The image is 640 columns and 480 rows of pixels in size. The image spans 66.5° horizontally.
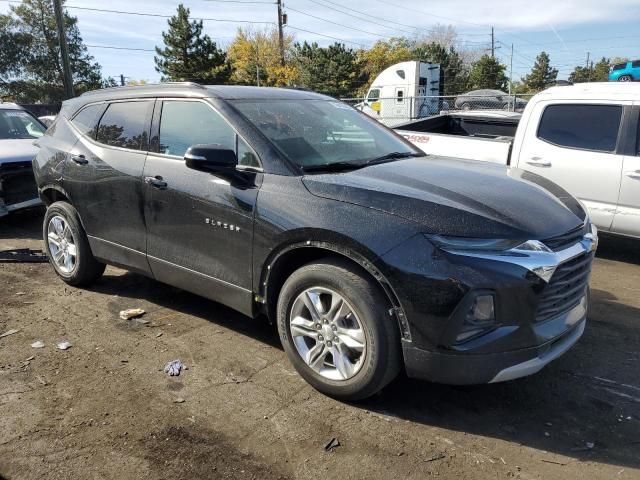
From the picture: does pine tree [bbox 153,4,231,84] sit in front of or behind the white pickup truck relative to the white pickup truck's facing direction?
behind

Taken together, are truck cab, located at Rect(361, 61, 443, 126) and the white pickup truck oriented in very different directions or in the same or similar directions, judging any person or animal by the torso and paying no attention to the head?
very different directions

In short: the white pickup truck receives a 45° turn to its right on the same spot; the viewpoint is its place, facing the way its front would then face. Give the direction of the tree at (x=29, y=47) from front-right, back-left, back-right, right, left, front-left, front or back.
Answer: back-right

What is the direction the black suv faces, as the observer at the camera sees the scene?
facing the viewer and to the right of the viewer

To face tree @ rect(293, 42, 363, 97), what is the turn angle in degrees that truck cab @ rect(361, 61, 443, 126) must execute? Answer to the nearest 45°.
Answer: approximately 45° to its right

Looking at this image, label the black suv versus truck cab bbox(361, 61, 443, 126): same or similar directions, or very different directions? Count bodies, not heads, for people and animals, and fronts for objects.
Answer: very different directions

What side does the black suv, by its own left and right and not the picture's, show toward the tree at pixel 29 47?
back

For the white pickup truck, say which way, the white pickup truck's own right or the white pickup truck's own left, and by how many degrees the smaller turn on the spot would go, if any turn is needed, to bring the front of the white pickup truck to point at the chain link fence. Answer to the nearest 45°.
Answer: approximately 135° to the white pickup truck's own left

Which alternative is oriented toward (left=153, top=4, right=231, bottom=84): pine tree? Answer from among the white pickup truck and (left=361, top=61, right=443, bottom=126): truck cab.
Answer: the truck cab

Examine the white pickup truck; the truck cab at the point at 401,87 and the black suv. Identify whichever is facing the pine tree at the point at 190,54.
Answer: the truck cab

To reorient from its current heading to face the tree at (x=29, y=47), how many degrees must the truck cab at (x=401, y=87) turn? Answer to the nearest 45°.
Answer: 0° — it already faces it

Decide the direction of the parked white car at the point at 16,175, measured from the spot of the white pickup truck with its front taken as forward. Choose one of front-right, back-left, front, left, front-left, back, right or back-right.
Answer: back-right

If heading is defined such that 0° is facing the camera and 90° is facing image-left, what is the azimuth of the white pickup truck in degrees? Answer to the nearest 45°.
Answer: approximately 315°

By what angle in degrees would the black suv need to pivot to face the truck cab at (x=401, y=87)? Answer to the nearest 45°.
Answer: approximately 135° to its left
